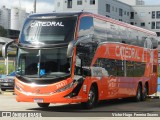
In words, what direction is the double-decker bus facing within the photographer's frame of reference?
facing the viewer and to the left of the viewer
